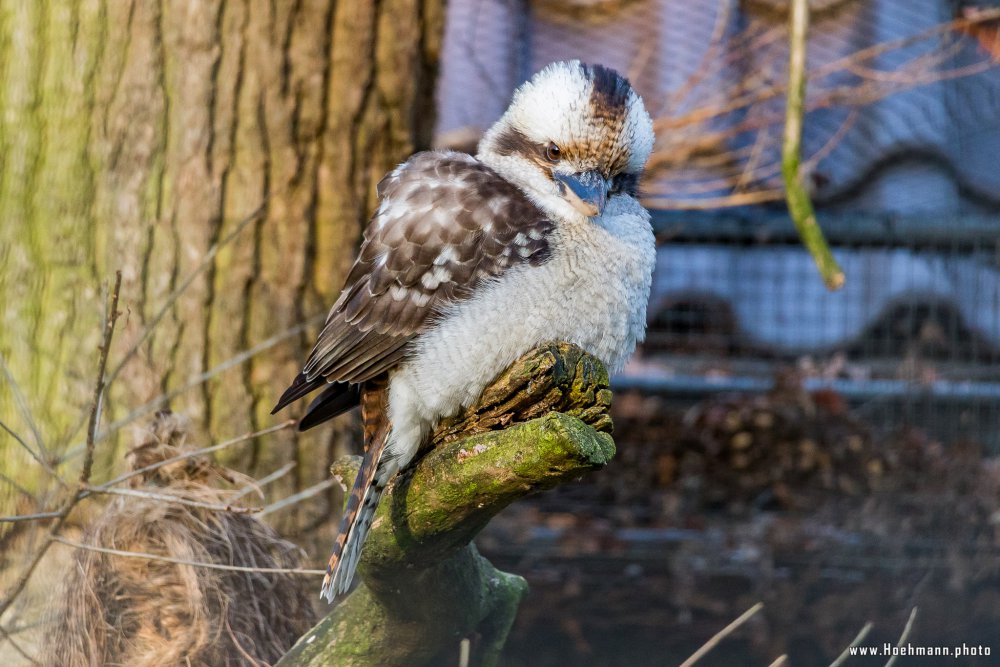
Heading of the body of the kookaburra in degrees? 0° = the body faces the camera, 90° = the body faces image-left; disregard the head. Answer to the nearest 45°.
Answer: approximately 315°

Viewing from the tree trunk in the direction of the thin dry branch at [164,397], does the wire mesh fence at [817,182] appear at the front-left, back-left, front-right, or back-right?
back-left

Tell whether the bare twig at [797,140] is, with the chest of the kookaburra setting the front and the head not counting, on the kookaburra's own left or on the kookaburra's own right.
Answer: on the kookaburra's own left

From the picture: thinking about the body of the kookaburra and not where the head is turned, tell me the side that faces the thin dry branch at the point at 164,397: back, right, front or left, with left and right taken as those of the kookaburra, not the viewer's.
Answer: back

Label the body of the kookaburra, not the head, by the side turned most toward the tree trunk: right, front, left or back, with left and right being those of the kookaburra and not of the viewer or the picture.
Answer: back

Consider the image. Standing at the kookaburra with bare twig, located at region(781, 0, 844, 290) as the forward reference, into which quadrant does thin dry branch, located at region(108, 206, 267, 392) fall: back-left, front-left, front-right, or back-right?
back-left
